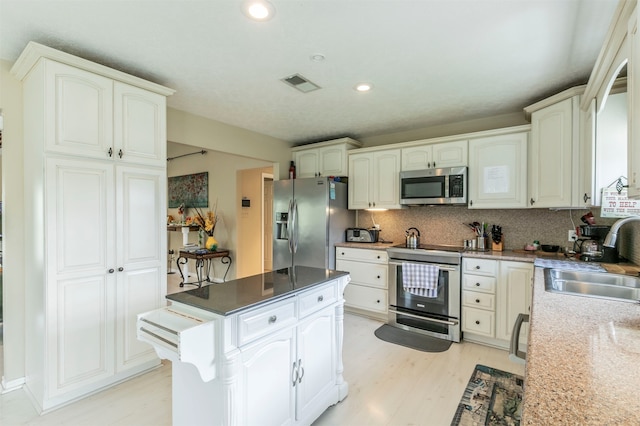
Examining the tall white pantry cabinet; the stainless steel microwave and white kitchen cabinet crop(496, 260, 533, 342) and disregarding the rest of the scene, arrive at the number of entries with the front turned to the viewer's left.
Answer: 0

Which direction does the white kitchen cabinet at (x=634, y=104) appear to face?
to the viewer's left

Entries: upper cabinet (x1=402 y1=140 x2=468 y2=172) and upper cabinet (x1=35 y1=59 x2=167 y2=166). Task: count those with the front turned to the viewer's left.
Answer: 0

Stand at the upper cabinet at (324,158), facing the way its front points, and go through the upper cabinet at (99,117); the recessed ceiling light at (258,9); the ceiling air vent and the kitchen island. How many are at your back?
0

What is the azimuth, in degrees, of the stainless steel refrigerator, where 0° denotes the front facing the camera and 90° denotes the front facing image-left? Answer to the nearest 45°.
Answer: approximately 45°

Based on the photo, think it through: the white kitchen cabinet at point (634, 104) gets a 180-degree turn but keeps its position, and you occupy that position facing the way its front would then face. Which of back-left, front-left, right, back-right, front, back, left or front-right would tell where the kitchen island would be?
back-right

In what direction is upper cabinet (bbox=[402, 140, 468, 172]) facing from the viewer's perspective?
toward the camera

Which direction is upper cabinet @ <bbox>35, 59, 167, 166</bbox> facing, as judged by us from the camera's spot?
facing the viewer and to the right of the viewer

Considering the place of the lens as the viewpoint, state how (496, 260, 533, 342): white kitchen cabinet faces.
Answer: facing the viewer

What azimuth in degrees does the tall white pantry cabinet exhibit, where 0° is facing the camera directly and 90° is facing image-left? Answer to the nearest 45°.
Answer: approximately 315°

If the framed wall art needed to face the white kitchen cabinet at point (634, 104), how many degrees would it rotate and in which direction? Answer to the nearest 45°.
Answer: approximately 45° to its left

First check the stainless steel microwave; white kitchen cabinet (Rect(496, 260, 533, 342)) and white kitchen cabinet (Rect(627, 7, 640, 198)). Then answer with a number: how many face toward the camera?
2

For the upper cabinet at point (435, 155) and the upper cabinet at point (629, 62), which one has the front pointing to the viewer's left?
the upper cabinet at point (629, 62)

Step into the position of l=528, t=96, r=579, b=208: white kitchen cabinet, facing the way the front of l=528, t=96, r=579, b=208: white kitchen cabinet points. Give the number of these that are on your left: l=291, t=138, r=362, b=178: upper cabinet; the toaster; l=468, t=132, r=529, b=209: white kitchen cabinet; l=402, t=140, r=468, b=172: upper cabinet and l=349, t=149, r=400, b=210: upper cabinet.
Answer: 0

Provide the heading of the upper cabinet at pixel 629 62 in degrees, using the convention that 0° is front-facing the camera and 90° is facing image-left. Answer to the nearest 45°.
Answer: approximately 90°
